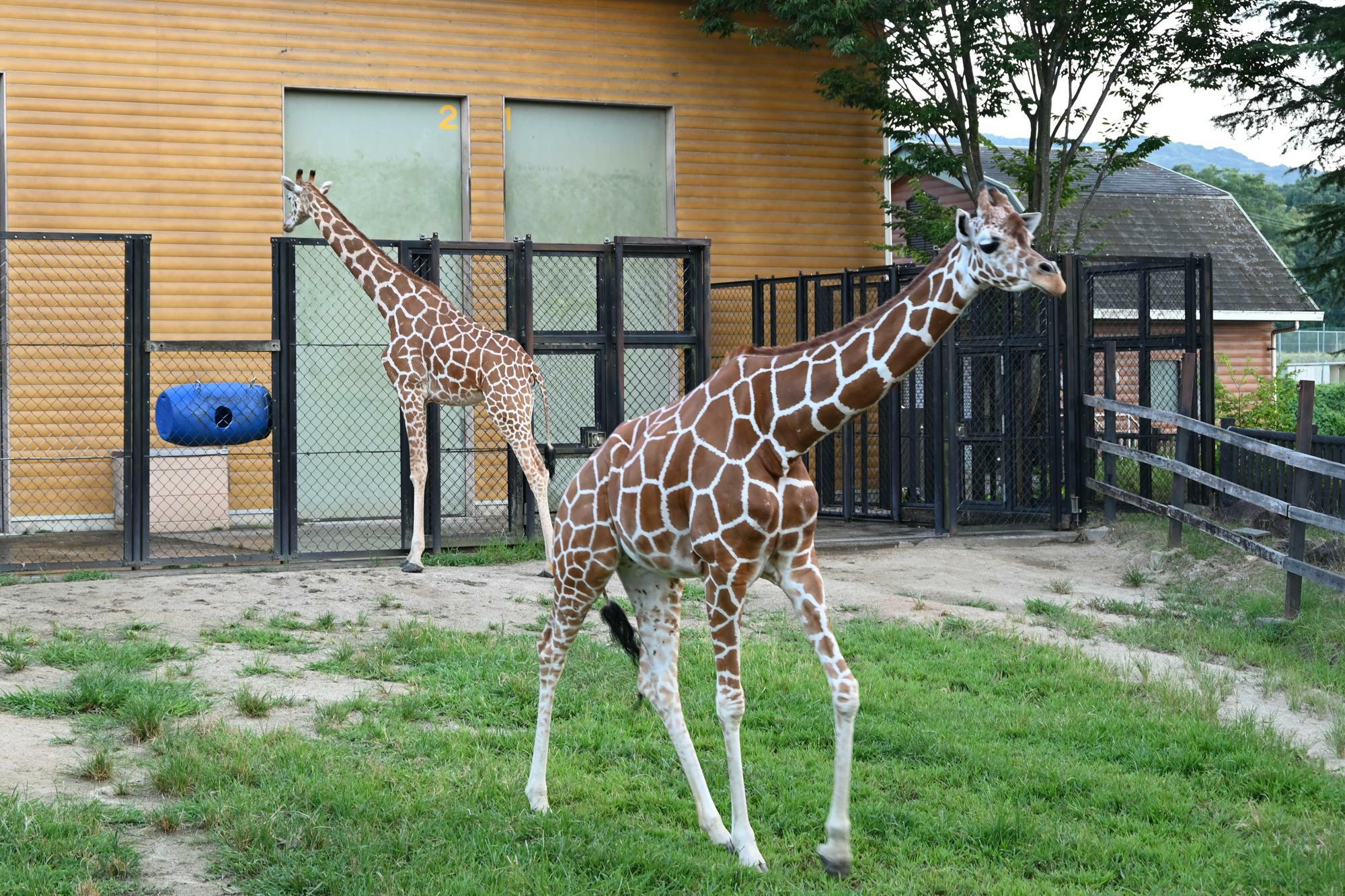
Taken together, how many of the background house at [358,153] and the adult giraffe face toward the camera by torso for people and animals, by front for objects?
1

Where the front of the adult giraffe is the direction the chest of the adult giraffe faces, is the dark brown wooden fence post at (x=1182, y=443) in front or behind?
behind

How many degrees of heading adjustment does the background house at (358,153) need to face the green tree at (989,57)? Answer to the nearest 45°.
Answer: approximately 90° to its left

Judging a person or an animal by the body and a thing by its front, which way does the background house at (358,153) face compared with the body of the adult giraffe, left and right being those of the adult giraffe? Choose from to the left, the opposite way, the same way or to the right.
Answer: to the left

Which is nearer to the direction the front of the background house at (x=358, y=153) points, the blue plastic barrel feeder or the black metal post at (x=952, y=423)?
the blue plastic barrel feeder

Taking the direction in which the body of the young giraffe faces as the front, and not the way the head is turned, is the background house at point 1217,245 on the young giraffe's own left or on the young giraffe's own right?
on the young giraffe's own left

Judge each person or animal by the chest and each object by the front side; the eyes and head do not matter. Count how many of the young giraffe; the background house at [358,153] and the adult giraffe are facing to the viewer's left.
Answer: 1

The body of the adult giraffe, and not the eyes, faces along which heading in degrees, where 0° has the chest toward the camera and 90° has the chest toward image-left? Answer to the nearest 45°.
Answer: approximately 90°

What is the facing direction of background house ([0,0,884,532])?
toward the camera

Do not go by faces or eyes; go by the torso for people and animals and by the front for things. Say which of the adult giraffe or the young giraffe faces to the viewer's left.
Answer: the adult giraffe
